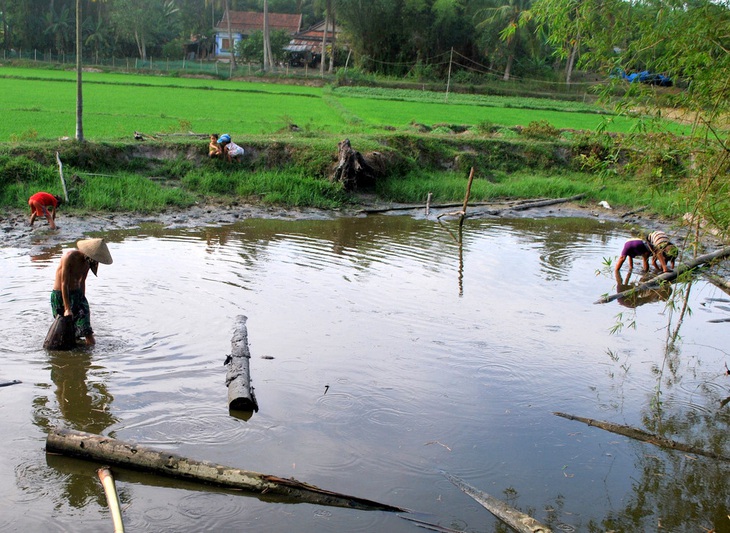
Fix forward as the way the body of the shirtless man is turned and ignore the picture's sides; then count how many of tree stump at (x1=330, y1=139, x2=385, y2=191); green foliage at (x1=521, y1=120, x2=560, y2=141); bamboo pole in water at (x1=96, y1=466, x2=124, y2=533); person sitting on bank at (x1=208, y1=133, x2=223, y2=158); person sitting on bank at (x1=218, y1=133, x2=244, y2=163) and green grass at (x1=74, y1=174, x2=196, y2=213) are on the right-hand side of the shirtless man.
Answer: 1

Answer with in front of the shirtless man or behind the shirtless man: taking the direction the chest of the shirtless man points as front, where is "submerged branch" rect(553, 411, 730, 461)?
in front

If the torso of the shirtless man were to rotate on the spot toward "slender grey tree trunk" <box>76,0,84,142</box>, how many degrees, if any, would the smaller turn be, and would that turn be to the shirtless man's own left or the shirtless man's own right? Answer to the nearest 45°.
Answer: approximately 90° to the shirtless man's own left

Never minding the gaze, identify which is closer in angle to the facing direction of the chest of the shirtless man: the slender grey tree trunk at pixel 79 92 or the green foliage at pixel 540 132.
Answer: the green foliage

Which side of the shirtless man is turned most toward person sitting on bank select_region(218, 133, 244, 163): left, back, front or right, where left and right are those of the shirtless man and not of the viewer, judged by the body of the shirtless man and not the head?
left

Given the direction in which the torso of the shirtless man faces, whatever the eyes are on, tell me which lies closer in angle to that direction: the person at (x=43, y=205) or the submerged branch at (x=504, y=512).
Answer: the submerged branch

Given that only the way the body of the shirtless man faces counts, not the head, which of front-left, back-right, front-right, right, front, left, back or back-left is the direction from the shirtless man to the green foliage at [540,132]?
front-left

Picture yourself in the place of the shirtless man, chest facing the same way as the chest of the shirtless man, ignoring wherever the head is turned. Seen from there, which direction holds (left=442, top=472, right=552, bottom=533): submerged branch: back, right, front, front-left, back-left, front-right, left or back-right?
front-right

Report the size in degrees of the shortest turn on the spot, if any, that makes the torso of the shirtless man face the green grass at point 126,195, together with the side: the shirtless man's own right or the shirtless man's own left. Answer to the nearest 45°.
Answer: approximately 90° to the shirtless man's own left

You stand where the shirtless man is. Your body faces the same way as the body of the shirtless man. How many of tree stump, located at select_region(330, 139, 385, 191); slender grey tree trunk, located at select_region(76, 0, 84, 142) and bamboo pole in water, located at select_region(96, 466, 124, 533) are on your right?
1

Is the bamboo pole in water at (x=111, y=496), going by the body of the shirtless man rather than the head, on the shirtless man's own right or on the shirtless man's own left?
on the shirtless man's own right

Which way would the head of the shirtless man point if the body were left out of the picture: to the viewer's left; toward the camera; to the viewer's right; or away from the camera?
to the viewer's right

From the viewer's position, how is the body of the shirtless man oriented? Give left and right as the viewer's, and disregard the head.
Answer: facing to the right of the viewer

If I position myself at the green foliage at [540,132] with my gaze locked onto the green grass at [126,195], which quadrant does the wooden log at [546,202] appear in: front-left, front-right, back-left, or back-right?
front-left

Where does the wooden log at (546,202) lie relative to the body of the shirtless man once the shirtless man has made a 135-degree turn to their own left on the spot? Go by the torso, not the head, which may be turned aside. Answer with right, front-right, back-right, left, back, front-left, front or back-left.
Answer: right

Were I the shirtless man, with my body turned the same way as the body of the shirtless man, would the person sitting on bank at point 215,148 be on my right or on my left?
on my left
